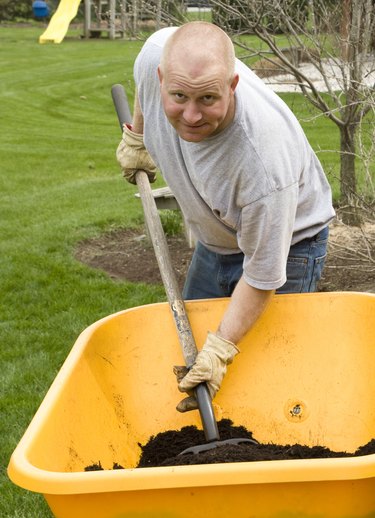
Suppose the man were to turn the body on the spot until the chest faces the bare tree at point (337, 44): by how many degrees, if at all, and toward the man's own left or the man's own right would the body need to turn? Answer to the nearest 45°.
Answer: approximately 135° to the man's own right

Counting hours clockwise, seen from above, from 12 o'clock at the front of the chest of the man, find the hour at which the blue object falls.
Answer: The blue object is roughly at 4 o'clock from the man.

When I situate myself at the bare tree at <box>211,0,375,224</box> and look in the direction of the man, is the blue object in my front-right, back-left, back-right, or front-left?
back-right

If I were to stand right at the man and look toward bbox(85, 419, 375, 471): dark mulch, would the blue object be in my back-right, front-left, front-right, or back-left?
back-right
